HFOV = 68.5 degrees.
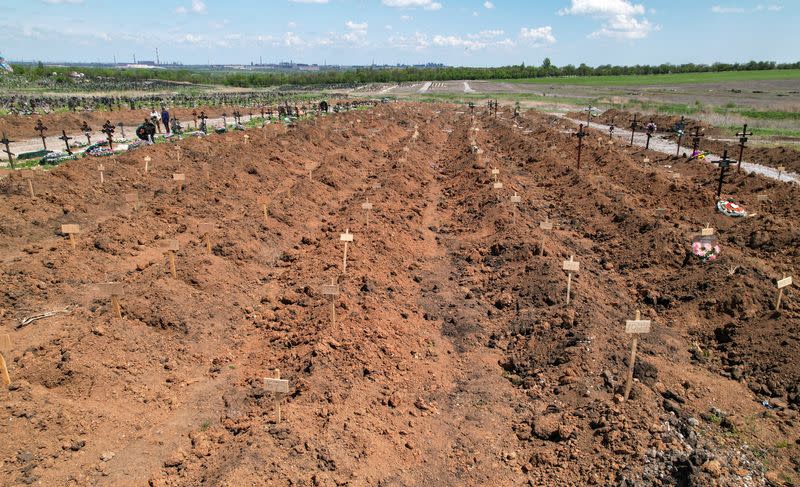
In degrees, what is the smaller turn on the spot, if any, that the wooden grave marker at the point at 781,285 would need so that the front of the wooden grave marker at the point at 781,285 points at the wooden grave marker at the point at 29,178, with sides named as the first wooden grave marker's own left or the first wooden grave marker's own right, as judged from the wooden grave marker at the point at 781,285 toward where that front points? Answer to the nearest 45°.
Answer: approximately 90° to the first wooden grave marker's own right

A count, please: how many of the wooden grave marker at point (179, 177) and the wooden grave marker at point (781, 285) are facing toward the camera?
2

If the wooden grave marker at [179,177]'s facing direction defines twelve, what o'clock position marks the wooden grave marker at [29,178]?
the wooden grave marker at [29,178] is roughly at 4 o'clock from the wooden grave marker at [179,177].

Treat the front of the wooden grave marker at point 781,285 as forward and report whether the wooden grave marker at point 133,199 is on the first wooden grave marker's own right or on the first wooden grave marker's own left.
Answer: on the first wooden grave marker's own right

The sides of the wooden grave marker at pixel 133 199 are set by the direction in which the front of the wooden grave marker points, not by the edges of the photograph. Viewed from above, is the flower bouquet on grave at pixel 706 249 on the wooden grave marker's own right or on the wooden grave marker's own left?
on the wooden grave marker's own left

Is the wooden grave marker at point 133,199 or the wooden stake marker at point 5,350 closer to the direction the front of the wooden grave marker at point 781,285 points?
the wooden stake marker

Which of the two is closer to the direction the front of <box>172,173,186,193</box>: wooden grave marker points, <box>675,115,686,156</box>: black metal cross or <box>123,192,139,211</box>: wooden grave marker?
the wooden grave marker

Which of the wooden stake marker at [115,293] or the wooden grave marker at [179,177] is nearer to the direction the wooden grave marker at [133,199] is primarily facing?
the wooden stake marker

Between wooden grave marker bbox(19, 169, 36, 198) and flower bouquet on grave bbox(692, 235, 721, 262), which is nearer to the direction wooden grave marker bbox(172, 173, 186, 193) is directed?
the flower bouquet on grave

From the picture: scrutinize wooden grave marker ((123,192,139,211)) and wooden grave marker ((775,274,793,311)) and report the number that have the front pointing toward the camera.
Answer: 2

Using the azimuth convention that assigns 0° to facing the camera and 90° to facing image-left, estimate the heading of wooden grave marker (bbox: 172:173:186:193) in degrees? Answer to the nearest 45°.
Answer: approximately 0°

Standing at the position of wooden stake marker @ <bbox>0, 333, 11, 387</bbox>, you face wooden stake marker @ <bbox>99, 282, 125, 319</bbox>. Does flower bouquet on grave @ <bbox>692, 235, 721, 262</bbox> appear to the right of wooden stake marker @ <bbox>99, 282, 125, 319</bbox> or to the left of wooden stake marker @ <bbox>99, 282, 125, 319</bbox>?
right

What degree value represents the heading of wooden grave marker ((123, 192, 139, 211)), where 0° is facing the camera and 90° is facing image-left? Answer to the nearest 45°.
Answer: approximately 0°
